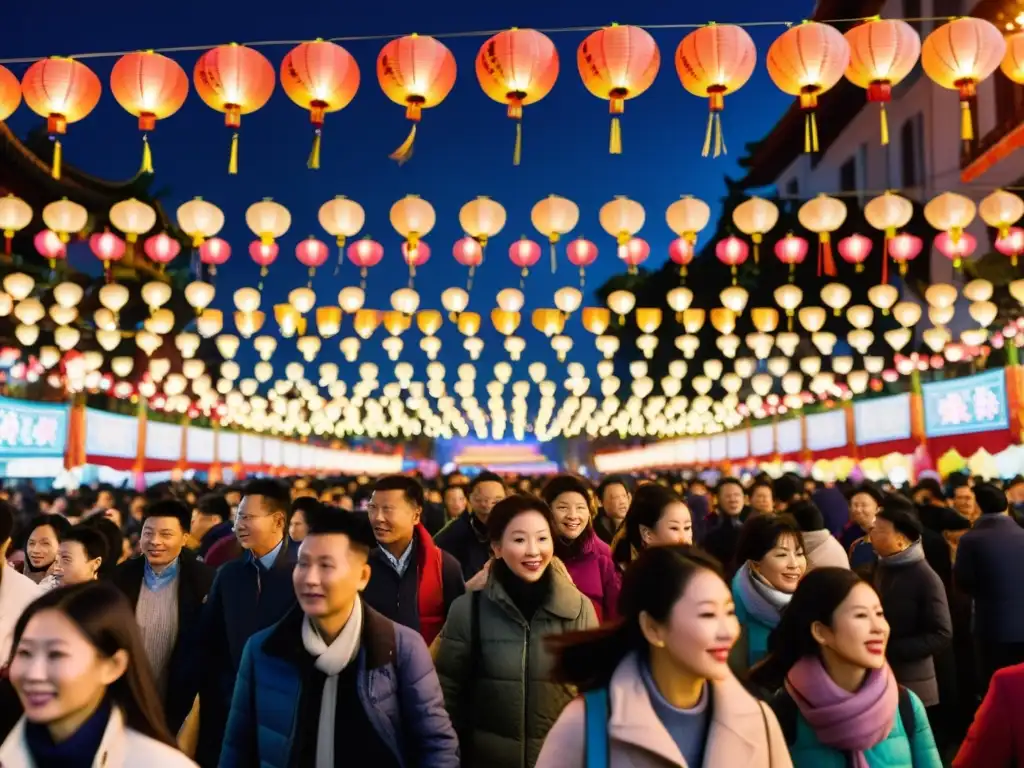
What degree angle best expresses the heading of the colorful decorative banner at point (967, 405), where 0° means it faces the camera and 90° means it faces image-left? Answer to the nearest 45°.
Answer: approximately 45°

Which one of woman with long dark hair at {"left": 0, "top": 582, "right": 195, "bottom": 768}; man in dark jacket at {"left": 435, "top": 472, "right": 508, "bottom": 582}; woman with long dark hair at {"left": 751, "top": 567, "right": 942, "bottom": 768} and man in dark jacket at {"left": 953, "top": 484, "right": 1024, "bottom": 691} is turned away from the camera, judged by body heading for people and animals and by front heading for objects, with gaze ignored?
man in dark jacket at {"left": 953, "top": 484, "right": 1024, "bottom": 691}

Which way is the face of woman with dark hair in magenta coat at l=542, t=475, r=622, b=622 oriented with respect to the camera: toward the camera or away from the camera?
toward the camera

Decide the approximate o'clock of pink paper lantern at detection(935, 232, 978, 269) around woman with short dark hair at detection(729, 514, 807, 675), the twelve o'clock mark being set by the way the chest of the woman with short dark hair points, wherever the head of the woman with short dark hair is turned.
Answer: The pink paper lantern is roughly at 8 o'clock from the woman with short dark hair.

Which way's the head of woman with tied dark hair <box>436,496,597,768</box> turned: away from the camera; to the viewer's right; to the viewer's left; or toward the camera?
toward the camera

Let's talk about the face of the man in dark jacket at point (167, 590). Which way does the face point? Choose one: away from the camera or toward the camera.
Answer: toward the camera

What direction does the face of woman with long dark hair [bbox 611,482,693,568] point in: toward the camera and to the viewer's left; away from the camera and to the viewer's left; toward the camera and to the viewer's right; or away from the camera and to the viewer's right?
toward the camera and to the viewer's right

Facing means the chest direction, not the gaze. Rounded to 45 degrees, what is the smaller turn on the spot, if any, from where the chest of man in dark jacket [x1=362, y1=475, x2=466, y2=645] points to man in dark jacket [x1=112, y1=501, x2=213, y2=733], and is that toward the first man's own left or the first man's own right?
approximately 45° to the first man's own right

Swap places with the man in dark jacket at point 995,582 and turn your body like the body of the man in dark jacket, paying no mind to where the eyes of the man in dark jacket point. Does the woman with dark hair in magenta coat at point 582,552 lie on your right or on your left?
on your left

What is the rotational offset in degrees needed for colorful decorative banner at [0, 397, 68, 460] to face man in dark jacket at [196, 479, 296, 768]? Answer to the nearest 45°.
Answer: approximately 45° to its right

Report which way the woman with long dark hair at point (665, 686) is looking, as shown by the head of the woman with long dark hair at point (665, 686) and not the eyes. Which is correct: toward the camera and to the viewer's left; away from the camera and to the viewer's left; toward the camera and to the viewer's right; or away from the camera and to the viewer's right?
toward the camera and to the viewer's right

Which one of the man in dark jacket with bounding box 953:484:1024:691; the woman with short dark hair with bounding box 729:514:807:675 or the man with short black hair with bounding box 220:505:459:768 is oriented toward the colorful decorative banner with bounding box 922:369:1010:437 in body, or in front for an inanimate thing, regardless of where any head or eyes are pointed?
the man in dark jacket

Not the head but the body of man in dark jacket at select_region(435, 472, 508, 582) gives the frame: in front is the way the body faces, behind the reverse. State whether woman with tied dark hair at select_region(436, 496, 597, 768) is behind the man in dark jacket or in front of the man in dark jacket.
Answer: in front

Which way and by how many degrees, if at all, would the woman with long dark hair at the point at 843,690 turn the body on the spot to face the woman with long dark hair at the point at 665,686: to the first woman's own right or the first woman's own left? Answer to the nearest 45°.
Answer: approximately 90° to the first woman's own right

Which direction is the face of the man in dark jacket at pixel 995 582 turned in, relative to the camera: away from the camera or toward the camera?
away from the camera

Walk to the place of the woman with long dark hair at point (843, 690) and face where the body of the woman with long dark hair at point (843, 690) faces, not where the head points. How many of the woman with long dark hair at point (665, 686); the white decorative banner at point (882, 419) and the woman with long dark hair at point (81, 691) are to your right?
2
